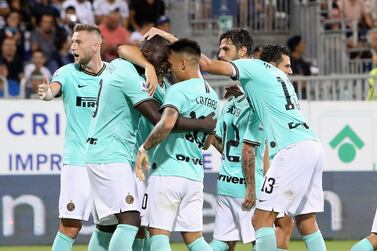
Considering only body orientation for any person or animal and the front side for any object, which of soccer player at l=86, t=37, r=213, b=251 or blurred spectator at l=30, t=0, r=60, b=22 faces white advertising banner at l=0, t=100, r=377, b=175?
the blurred spectator

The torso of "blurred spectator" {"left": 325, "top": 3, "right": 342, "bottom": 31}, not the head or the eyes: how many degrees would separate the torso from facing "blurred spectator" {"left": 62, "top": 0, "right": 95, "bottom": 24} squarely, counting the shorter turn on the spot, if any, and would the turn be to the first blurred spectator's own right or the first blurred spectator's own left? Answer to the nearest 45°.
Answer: approximately 45° to the first blurred spectator's own right

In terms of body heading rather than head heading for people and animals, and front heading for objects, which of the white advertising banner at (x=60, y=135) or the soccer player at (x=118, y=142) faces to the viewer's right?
the soccer player

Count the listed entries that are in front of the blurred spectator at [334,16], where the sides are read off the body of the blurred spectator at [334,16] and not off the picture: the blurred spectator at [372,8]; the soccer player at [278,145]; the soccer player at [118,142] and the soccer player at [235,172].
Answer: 3

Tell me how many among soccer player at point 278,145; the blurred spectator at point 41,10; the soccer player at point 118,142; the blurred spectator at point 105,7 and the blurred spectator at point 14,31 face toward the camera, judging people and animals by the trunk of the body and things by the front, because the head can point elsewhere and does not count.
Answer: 3

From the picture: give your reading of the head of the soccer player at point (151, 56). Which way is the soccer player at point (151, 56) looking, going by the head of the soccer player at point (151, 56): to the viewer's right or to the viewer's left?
to the viewer's right

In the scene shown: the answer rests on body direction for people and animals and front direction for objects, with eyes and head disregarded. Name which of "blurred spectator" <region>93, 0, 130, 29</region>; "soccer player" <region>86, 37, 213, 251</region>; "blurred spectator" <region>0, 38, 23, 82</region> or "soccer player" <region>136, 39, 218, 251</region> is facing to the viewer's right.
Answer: "soccer player" <region>86, 37, 213, 251</region>

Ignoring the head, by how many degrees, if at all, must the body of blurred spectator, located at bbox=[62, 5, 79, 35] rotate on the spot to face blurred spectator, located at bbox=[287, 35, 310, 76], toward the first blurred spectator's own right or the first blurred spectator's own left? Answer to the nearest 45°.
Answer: approximately 90° to the first blurred spectator's own left
